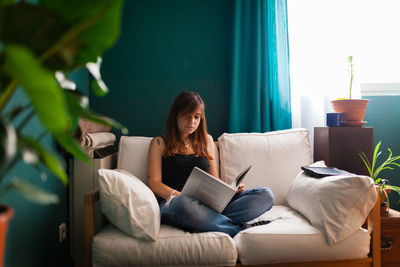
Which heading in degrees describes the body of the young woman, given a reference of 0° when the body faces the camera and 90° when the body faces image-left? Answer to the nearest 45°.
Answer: approximately 315°

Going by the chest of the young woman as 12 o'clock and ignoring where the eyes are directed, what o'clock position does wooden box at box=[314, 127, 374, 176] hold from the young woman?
The wooden box is roughly at 10 o'clock from the young woman.

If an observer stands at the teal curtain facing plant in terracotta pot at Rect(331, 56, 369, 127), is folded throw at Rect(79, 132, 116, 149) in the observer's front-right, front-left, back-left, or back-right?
back-right

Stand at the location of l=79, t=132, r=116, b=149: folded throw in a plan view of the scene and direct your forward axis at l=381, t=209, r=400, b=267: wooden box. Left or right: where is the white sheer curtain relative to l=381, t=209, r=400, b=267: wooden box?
left
